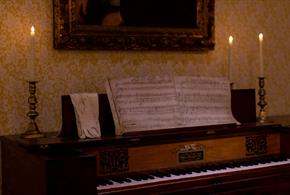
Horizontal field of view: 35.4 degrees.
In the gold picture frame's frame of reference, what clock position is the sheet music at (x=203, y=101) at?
The sheet music is roughly at 10 o'clock from the gold picture frame.

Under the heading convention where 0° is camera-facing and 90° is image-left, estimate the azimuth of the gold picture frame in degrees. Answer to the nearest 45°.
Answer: approximately 0°

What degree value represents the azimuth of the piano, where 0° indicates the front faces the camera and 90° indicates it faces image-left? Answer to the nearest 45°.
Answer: approximately 315°
